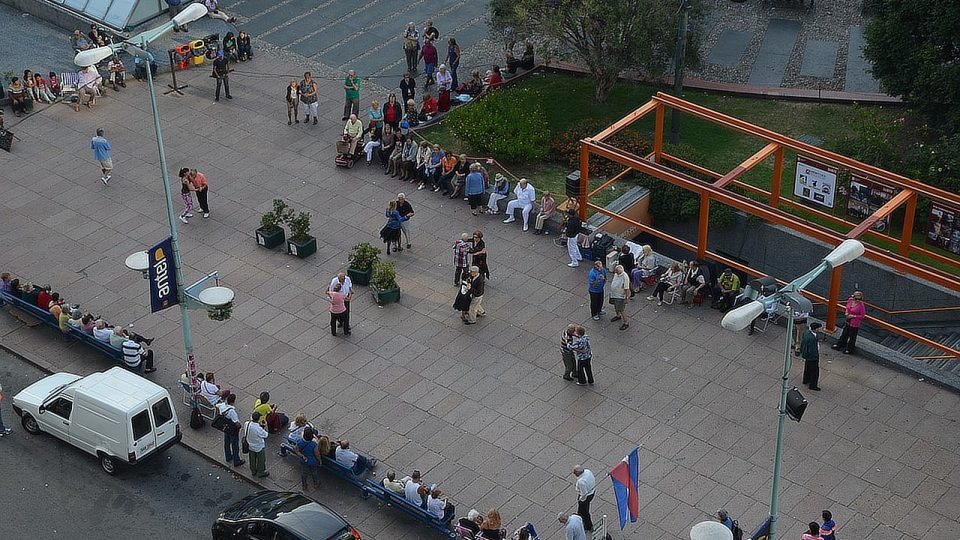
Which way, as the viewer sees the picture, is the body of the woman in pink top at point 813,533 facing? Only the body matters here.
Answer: away from the camera

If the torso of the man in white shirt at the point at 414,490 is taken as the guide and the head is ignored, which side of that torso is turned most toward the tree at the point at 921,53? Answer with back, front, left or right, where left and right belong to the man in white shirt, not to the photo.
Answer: front

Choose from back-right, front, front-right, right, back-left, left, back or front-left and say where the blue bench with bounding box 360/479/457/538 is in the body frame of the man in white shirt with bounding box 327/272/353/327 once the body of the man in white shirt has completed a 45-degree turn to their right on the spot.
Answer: left

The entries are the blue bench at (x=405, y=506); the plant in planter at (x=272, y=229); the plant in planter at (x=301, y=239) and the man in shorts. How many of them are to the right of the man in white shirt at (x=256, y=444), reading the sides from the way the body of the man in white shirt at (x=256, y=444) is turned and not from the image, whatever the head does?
1

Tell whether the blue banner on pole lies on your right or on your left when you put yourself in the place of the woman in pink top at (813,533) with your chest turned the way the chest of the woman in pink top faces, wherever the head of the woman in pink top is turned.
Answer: on your left

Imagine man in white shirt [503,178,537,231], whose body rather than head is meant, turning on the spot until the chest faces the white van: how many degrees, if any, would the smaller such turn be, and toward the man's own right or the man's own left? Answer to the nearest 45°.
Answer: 0° — they already face it

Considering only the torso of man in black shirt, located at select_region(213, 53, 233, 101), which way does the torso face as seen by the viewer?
toward the camera

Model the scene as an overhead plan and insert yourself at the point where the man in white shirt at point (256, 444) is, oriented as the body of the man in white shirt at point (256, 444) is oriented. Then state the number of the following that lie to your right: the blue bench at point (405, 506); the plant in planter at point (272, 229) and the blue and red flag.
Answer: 2

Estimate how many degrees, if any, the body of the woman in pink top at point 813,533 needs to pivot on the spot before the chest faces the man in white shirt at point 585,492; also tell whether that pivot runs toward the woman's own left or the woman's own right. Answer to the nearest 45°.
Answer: approximately 90° to the woman's own left

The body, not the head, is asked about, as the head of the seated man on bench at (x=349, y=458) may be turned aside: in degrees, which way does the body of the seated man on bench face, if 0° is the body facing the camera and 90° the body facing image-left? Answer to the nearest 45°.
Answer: approximately 225°

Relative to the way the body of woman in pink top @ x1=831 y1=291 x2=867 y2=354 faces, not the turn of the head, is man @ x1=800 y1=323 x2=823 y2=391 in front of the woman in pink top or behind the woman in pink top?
in front

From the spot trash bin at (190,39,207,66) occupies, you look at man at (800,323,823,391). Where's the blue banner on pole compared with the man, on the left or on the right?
right

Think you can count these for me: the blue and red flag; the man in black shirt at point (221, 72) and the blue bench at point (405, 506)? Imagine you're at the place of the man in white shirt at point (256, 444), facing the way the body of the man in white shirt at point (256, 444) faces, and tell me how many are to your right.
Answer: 2

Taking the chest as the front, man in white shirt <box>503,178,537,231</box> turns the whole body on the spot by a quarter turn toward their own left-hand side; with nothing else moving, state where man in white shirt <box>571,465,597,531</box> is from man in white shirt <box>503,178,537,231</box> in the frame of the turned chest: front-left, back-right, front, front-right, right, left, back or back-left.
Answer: front-right

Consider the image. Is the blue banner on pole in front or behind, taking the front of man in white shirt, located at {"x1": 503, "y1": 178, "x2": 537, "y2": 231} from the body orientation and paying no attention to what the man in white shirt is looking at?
in front

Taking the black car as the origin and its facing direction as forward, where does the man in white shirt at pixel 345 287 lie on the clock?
The man in white shirt is roughly at 2 o'clock from the black car.

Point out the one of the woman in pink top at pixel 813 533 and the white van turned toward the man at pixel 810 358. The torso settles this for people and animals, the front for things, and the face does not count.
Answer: the woman in pink top
